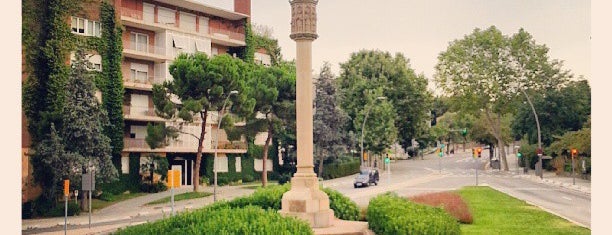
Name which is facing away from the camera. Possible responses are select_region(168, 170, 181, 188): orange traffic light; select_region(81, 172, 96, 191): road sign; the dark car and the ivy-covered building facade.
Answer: select_region(81, 172, 96, 191): road sign

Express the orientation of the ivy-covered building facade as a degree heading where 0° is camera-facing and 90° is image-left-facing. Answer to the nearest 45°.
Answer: approximately 315°

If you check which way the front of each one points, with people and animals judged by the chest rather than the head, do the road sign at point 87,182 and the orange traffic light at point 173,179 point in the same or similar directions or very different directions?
very different directions

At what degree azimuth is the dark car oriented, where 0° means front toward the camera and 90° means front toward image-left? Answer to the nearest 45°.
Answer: approximately 45°

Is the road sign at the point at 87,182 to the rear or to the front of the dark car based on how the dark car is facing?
to the front

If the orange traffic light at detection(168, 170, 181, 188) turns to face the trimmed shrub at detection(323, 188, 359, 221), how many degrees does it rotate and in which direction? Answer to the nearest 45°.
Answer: approximately 45° to its left

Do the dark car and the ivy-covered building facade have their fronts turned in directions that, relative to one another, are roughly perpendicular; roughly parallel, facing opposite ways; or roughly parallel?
roughly perpendicular

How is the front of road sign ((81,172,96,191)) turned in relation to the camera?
facing away from the viewer

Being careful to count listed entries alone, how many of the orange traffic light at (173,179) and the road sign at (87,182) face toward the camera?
1

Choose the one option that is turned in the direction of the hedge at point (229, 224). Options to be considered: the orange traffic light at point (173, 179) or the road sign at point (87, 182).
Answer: the orange traffic light at point (173, 179)

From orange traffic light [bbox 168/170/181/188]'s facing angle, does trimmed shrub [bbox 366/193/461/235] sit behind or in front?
in front
